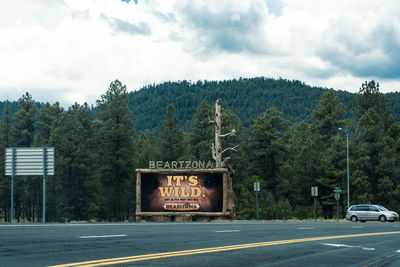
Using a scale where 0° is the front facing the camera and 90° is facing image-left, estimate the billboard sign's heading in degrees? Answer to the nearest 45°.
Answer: approximately 0°
